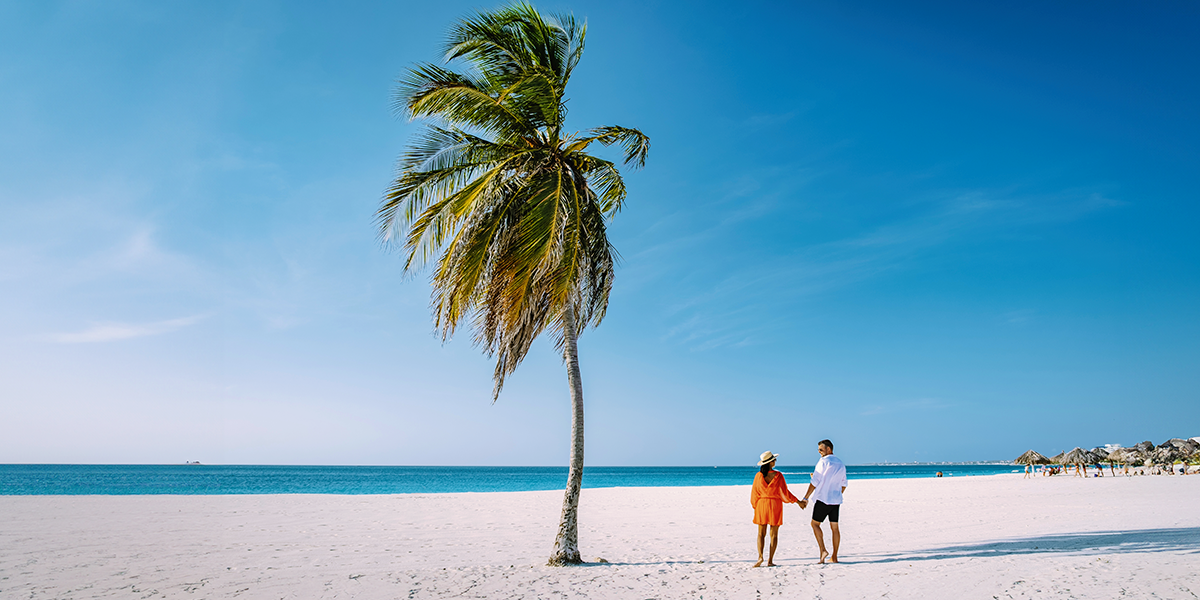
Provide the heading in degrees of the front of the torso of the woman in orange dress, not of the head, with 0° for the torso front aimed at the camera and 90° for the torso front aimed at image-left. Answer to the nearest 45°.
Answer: approximately 180°

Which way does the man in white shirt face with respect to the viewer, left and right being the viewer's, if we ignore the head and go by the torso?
facing away from the viewer and to the left of the viewer

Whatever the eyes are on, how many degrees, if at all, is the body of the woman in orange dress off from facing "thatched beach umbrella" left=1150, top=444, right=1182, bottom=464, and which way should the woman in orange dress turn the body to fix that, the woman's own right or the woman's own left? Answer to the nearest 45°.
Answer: approximately 45° to the woman's own right

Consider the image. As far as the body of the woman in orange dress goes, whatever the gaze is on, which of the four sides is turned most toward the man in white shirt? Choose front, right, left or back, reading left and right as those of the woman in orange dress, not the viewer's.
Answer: right

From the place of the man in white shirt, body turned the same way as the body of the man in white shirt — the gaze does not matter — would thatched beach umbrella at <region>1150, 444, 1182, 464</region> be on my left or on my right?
on my right

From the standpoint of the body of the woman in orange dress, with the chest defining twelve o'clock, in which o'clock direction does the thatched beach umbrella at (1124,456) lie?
The thatched beach umbrella is roughly at 1 o'clock from the woman in orange dress.
